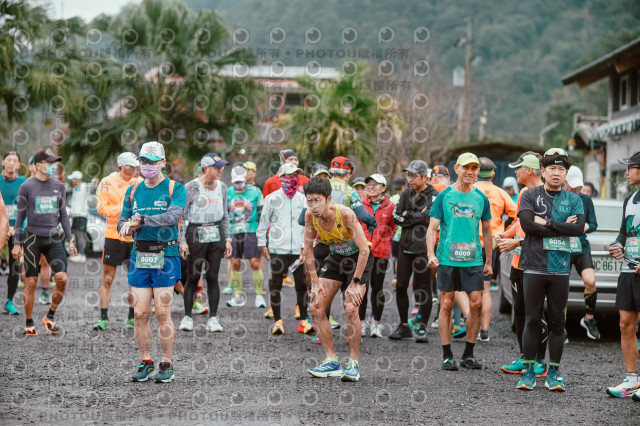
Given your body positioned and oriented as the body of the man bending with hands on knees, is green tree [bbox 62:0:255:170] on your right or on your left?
on your right

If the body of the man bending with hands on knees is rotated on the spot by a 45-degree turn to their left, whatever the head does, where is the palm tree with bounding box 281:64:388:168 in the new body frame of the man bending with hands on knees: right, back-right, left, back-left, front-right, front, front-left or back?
back

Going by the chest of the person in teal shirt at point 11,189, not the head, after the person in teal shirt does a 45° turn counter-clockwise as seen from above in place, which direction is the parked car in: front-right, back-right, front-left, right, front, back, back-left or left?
front

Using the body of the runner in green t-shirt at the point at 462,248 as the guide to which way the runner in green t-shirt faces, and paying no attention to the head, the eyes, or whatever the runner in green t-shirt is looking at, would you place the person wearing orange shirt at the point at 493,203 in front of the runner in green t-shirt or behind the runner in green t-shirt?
behind

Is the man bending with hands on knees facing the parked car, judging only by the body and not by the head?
no

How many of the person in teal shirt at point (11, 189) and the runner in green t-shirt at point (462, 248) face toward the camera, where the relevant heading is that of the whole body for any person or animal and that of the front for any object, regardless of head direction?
2

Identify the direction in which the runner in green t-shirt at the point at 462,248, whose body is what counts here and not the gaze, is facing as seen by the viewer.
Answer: toward the camera

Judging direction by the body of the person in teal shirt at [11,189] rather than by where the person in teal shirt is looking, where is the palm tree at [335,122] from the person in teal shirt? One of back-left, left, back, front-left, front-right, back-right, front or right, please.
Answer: back-left

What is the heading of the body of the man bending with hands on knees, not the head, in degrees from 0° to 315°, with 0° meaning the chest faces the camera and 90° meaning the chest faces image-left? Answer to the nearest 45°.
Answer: approximately 45°

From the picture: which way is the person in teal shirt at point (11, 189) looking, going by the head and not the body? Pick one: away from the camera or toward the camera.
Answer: toward the camera

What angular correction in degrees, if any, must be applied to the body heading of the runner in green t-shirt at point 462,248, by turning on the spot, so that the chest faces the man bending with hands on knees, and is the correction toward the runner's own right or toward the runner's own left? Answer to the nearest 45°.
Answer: approximately 45° to the runner's own right

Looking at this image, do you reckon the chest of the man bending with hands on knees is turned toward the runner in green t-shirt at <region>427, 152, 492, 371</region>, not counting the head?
no

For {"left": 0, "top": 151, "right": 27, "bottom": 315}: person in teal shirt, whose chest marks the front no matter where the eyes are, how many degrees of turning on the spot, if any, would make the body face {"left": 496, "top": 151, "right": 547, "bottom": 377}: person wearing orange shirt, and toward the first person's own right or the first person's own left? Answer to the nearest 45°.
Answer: approximately 45° to the first person's own left

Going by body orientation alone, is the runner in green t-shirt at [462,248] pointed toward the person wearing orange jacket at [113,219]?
no

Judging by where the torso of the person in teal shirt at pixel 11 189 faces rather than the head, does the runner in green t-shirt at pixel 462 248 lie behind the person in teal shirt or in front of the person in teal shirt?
in front

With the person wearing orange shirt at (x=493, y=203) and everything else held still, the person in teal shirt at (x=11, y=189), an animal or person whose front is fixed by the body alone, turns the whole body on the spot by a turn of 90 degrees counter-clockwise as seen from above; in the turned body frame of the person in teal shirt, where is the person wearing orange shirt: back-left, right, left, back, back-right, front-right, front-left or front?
front-right

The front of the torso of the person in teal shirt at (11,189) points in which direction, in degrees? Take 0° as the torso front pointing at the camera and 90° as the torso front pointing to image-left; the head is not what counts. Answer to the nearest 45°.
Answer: approximately 0°

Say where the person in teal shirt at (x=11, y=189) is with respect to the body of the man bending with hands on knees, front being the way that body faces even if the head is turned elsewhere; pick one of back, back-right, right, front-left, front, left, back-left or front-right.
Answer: right
